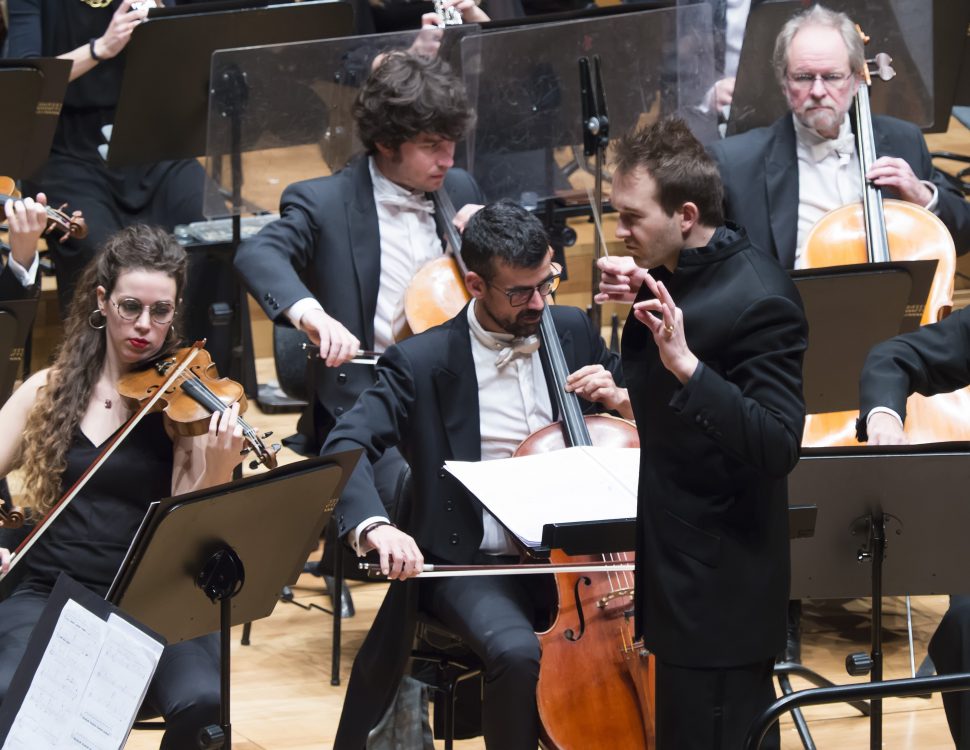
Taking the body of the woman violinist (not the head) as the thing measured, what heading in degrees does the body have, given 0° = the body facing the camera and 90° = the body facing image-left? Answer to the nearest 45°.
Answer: approximately 315°

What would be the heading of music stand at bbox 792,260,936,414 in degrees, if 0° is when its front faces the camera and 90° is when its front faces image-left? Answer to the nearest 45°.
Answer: approximately 180°

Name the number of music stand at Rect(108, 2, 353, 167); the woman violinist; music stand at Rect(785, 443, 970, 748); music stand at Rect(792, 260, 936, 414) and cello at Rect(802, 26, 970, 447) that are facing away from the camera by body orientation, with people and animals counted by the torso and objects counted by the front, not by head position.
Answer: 3

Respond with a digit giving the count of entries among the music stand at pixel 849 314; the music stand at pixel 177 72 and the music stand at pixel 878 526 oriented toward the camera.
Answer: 0

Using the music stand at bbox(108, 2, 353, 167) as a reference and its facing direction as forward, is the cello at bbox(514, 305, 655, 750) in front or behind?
behind

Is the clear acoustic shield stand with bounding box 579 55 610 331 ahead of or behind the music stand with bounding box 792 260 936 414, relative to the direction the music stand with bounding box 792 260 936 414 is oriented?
ahead

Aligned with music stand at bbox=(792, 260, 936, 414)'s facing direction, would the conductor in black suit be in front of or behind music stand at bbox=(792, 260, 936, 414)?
behind

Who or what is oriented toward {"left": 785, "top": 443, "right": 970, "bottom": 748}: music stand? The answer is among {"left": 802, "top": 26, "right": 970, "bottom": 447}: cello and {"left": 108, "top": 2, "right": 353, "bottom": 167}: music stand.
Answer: the cello

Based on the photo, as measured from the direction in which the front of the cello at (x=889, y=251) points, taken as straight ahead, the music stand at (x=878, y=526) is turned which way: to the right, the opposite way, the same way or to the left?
the opposite way

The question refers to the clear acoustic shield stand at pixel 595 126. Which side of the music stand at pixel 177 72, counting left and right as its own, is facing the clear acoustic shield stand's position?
right

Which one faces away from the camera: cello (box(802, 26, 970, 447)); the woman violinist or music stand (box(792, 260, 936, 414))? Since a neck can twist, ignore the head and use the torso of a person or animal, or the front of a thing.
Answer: the music stand

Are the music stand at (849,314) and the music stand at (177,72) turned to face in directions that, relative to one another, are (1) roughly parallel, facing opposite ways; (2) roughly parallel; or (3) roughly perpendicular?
roughly parallel

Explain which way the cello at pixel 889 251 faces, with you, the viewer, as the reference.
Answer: facing the viewer

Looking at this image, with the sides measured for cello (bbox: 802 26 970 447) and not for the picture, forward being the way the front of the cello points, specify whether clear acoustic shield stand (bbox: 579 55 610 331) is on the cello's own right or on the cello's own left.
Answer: on the cello's own right

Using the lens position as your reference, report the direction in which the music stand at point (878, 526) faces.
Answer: facing away from the viewer

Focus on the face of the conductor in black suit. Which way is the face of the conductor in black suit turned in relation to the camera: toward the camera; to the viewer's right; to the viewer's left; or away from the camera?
to the viewer's left

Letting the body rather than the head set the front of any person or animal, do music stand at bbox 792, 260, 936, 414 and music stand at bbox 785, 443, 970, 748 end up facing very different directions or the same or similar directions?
same or similar directions

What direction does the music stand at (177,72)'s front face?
away from the camera
